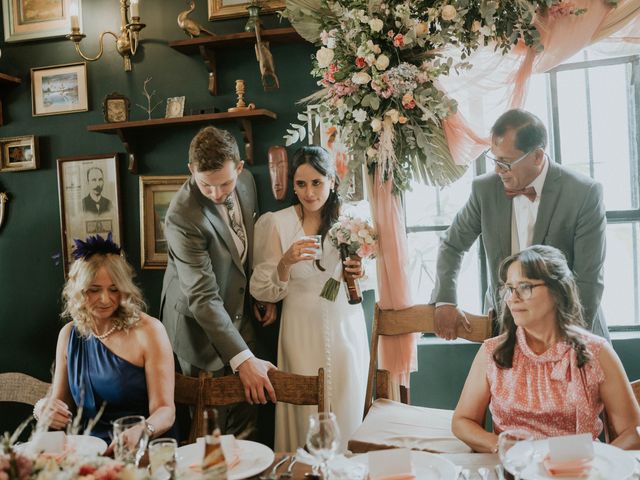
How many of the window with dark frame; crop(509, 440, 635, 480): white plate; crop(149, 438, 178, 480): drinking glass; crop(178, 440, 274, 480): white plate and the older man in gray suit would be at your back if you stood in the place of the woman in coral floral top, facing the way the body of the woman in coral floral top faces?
2

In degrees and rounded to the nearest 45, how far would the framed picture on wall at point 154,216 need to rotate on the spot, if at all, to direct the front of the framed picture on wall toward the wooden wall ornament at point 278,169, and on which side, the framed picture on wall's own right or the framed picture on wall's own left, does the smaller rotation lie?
approximately 45° to the framed picture on wall's own left

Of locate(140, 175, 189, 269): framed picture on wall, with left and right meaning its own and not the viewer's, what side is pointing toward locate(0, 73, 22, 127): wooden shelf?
right

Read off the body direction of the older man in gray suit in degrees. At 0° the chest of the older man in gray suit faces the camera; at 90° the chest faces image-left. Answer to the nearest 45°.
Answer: approximately 45°

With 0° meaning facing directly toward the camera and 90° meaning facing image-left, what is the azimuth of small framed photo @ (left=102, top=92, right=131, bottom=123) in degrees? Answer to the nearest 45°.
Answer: approximately 0°
